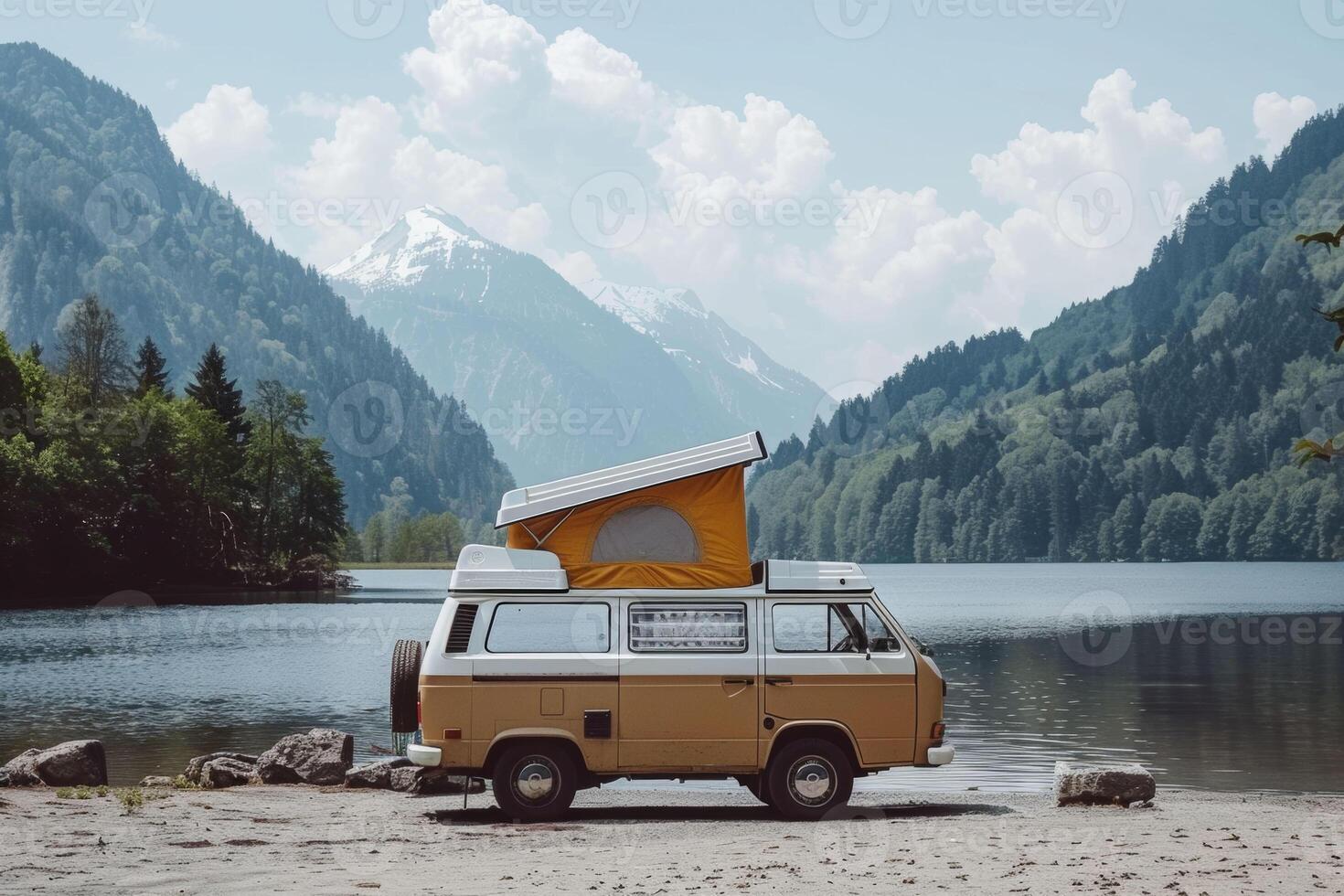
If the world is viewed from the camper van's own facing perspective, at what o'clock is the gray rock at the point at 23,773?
The gray rock is roughly at 7 o'clock from the camper van.

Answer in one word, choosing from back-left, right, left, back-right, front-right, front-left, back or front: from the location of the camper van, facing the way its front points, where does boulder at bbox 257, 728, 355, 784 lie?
back-left

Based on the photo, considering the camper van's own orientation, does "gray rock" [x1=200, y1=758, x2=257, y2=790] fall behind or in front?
behind

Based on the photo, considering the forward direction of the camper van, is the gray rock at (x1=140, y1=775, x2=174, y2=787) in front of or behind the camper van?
behind

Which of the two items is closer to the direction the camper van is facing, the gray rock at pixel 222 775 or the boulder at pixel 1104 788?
the boulder

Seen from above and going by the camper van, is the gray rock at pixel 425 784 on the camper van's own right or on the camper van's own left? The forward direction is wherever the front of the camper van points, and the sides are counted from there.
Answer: on the camper van's own left

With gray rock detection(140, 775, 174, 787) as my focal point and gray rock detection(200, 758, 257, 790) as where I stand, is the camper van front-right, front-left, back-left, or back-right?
back-left

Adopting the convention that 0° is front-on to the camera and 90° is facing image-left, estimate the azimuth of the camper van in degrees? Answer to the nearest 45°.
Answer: approximately 270°
